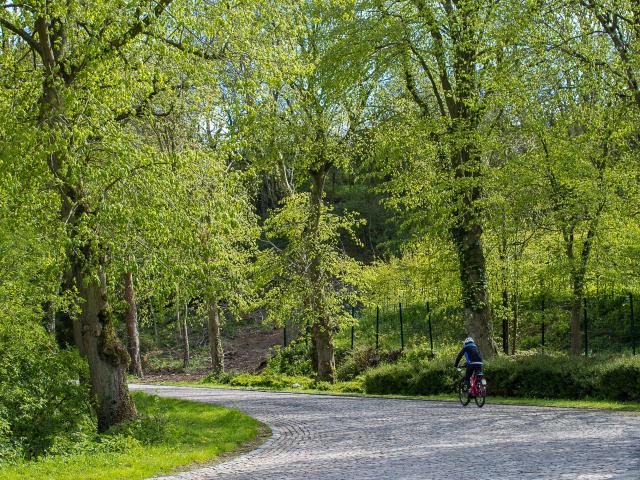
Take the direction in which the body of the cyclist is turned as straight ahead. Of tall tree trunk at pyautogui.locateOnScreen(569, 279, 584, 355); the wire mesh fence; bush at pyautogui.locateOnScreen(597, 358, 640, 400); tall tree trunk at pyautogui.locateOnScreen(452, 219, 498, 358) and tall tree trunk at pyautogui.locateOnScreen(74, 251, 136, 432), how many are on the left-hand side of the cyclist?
1

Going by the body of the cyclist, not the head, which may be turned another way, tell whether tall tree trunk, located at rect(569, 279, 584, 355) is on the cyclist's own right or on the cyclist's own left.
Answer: on the cyclist's own right

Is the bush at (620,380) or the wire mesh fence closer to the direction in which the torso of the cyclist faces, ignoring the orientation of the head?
the wire mesh fence

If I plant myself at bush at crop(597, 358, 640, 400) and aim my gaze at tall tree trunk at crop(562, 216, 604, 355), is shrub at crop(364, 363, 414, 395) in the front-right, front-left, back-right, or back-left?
front-left

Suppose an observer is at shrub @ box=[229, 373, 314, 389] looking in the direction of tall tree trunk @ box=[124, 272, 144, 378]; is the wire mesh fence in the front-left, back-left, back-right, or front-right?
back-right

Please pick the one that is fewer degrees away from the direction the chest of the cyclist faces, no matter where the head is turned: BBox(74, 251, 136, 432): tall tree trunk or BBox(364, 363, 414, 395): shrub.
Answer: the shrub

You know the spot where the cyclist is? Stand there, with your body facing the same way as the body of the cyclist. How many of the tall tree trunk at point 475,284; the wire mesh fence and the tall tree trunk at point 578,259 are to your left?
0

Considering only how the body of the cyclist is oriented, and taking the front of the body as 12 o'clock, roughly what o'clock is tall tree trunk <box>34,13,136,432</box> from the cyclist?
The tall tree trunk is roughly at 9 o'clock from the cyclist.

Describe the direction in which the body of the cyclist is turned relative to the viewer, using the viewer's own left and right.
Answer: facing away from the viewer and to the left of the viewer

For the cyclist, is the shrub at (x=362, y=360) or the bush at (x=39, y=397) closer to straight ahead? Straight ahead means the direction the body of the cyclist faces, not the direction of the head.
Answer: the shrub

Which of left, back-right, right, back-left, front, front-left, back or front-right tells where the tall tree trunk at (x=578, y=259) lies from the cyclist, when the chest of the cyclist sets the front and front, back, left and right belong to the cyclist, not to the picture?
right

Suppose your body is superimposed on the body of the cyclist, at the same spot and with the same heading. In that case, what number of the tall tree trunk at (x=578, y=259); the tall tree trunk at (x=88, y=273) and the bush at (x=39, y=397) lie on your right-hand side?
1
